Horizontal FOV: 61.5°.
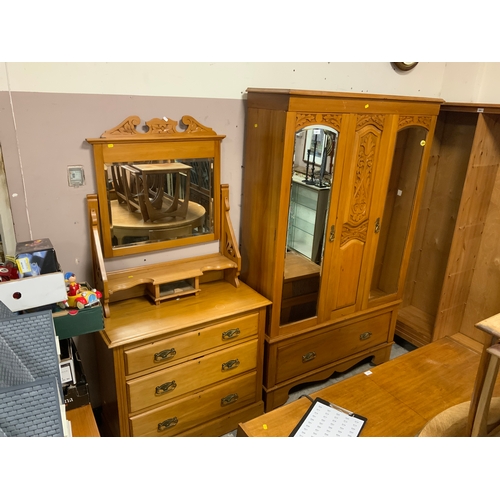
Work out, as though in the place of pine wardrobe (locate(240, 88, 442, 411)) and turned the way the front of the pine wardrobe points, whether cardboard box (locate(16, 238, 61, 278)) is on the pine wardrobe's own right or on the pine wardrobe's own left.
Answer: on the pine wardrobe's own right

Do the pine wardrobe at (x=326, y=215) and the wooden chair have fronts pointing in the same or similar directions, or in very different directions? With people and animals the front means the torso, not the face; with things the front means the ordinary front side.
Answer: very different directions

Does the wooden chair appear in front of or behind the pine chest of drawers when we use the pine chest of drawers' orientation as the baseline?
in front

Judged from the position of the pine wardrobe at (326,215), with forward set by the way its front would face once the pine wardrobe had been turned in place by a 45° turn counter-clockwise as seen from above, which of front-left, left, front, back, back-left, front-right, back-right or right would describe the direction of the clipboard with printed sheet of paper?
right

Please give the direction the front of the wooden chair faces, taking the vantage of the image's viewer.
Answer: facing away from the viewer and to the left of the viewer

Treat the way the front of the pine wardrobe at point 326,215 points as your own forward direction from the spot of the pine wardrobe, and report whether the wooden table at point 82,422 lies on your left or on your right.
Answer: on your right

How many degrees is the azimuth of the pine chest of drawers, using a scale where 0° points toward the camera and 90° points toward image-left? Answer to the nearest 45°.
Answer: approximately 315°

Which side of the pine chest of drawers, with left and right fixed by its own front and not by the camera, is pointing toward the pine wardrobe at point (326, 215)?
left

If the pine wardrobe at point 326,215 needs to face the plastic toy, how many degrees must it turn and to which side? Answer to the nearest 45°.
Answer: approximately 90° to its right

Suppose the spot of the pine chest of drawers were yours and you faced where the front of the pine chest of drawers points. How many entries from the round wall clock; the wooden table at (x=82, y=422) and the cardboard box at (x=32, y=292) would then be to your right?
2

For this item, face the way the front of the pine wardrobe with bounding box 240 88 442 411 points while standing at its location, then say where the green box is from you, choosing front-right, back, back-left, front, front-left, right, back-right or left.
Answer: right

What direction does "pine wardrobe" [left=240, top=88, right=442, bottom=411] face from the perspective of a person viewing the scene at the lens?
facing the viewer and to the right of the viewer

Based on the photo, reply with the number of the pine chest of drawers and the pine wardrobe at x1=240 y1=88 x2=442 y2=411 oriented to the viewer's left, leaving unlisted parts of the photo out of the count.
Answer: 0
